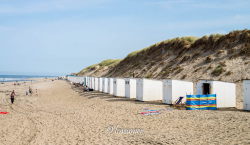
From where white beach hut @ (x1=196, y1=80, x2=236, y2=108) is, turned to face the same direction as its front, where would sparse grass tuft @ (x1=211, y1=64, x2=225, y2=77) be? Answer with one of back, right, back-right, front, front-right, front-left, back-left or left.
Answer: back-right

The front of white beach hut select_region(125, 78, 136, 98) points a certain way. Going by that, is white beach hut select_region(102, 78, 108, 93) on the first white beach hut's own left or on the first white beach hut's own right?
on the first white beach hut's own right

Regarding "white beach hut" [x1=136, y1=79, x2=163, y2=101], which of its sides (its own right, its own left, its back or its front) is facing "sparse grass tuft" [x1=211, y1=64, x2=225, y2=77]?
back

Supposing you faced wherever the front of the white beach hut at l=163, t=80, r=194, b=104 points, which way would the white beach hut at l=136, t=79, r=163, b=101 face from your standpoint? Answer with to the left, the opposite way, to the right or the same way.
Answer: the same way

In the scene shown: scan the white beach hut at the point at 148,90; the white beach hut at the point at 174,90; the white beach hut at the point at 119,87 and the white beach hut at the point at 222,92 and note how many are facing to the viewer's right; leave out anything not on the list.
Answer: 0

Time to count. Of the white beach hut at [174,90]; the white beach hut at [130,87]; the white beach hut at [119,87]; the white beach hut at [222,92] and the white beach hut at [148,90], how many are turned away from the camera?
0

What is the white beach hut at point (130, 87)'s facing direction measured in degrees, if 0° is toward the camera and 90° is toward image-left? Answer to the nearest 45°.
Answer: approximately 45°

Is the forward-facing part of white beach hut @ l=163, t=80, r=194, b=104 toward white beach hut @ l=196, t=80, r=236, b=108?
no

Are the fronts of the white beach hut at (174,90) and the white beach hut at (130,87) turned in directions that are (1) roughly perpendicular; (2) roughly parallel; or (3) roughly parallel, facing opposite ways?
roughly parallel

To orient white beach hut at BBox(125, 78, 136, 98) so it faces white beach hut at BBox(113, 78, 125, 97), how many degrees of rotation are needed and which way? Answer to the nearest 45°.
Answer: approximately 90° to its right

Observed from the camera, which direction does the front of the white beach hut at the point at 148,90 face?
facing the viewer and to the left of the viewer

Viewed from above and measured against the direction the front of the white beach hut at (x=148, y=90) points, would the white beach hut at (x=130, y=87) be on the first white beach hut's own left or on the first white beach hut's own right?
on the first white beach hut's own right

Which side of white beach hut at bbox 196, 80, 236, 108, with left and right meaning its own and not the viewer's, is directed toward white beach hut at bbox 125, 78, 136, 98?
right

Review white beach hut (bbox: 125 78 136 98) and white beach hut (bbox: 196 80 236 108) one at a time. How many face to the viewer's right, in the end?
0

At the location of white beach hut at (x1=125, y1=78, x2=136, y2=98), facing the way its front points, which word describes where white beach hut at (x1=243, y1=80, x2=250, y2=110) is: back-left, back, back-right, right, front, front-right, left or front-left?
left

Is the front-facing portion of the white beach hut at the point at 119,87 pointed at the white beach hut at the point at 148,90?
no

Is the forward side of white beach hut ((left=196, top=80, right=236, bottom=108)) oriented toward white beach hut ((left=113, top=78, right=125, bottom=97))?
no

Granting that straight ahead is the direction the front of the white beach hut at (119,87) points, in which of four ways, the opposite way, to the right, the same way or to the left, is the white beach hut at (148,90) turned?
the same way

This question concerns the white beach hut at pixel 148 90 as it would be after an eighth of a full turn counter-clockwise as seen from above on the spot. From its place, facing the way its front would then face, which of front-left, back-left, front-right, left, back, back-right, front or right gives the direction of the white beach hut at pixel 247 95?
front-left
